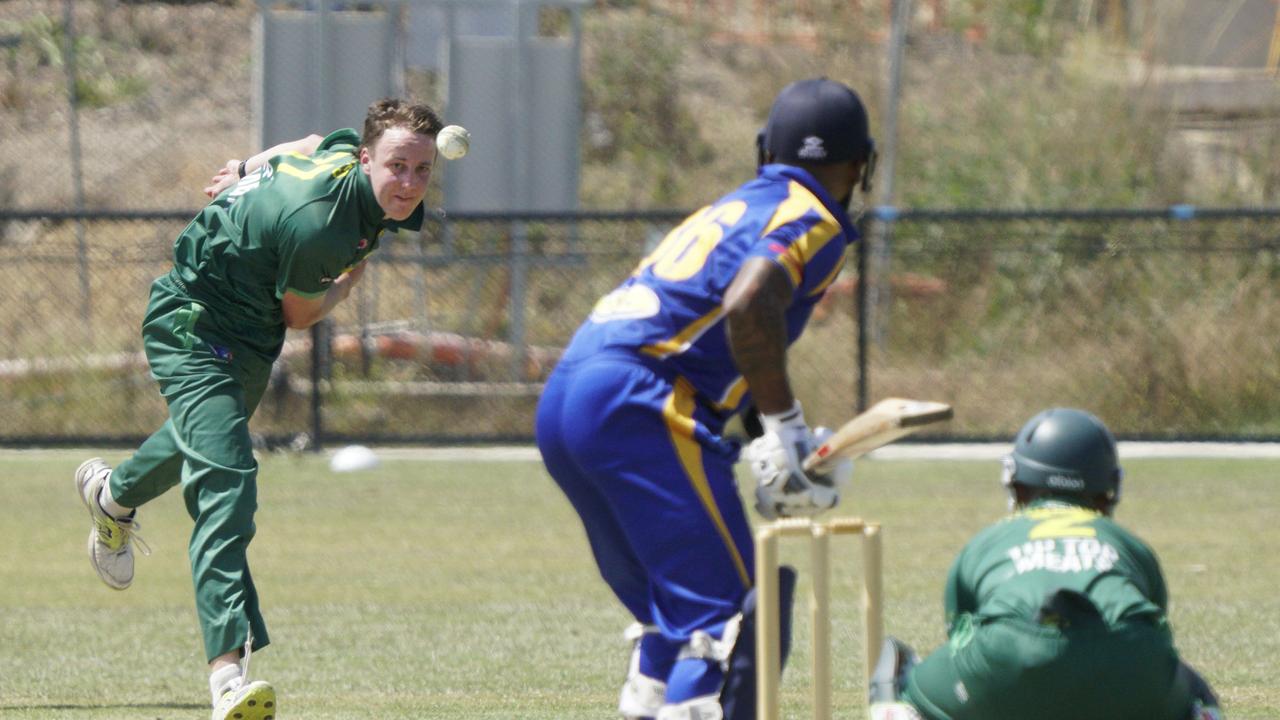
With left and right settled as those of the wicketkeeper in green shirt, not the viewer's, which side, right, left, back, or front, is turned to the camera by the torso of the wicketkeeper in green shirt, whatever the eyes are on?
back

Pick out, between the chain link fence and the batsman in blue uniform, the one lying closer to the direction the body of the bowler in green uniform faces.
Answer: the batsman in blue uniform

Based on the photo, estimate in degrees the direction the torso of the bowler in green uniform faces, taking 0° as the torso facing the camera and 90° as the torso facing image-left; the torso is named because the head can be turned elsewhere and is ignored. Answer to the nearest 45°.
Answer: approximately 315°

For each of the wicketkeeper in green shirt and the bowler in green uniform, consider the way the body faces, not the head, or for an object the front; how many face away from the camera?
1

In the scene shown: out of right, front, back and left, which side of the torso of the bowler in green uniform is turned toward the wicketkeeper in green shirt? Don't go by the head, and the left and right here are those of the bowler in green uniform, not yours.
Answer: front

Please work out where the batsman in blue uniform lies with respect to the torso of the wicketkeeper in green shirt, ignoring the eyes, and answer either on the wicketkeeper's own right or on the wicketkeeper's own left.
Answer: on the wicketkeeper's own left

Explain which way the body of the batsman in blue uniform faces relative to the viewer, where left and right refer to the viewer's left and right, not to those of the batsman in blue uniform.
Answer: facing away from the viewer and to the right of the viewer
